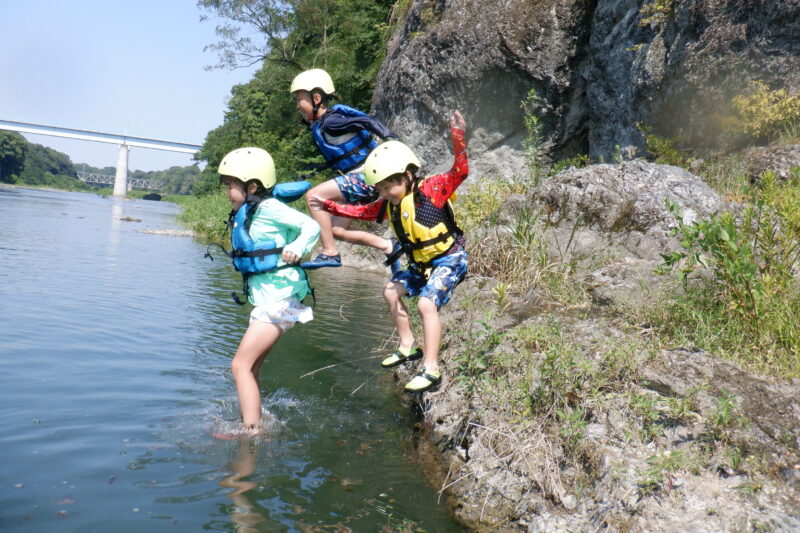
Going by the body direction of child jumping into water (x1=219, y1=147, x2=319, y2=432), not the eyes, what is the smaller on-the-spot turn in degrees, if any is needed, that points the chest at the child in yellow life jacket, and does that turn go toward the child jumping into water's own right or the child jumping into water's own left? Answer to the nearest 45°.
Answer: approximately 180°

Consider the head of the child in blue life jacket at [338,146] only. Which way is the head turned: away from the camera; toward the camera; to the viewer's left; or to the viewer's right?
to the viewer's left

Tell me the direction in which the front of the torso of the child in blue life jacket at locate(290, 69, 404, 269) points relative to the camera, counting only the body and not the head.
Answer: to the viewer's left

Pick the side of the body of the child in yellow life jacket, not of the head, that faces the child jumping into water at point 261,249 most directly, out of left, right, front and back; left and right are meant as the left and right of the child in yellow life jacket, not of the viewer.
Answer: front

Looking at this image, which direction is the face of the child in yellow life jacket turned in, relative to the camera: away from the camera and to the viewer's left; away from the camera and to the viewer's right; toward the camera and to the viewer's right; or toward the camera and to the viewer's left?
toward the camera and to the viewer's left

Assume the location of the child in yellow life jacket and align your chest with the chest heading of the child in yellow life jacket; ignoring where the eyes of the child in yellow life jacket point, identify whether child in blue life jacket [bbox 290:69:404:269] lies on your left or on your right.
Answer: on your right

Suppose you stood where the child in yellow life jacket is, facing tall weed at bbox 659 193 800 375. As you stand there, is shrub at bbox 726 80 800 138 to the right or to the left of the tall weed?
left

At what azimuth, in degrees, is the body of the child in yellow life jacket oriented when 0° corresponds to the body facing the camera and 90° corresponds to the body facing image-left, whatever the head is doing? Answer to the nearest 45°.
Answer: approximately 45°

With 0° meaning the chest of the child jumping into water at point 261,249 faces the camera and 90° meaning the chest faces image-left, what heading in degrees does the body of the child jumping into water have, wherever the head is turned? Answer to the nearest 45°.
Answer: approximately 90°

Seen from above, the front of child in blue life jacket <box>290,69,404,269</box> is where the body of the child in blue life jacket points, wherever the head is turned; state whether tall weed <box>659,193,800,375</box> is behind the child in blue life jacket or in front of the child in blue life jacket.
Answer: behind
